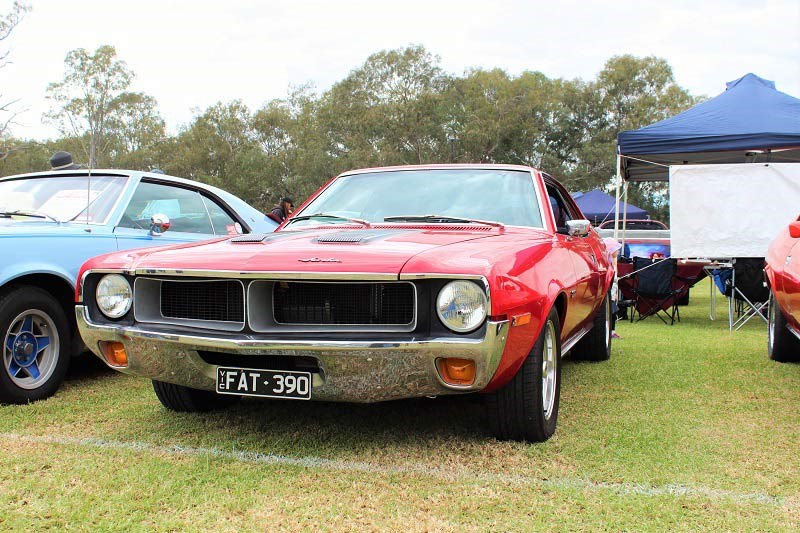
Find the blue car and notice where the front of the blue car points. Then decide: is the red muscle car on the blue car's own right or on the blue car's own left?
on the blue car's own left

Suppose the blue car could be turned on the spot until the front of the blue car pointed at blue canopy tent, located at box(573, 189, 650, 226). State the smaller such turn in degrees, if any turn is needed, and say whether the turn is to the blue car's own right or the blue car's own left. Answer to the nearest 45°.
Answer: approximately 180°

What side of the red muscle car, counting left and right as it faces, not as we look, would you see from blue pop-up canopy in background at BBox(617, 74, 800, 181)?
back

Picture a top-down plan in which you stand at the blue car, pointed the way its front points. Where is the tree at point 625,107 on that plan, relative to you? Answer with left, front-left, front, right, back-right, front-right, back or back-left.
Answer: back

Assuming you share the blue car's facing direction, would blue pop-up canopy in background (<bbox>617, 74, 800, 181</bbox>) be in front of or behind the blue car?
behind

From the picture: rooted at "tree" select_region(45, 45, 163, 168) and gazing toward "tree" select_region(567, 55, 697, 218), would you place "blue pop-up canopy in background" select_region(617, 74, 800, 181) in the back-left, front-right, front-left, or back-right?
front-right

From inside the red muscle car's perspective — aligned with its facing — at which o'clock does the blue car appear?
The blue car is roughly at 3 o'clock from the red muscle car.

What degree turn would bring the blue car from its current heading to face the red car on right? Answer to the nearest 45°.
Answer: approximately 135° to its left

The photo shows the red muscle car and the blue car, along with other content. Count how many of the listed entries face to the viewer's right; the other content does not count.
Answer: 0

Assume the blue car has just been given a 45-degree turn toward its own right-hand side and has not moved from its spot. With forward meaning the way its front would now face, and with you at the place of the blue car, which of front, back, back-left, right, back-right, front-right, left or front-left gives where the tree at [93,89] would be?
right

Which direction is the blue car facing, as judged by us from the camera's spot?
facing the viewer and to the left of the viewer

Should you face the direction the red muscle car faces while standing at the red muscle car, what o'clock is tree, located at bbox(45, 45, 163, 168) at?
The tree is roughly at 4 o'clock from the red muscle car.
